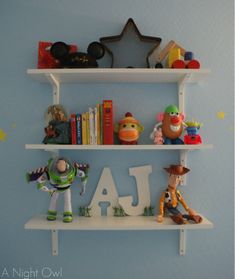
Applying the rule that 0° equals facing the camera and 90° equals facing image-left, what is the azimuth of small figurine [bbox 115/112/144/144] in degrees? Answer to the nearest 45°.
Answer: approximately 0°

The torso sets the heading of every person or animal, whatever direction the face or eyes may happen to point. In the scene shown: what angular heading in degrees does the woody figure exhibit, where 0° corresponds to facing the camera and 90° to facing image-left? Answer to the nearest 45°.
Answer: approximately 315°

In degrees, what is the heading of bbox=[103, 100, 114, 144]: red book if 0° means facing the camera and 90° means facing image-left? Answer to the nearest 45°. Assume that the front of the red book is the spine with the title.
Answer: approximately 0°

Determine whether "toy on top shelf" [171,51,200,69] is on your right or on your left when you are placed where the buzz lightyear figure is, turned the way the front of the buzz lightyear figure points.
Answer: on your left
